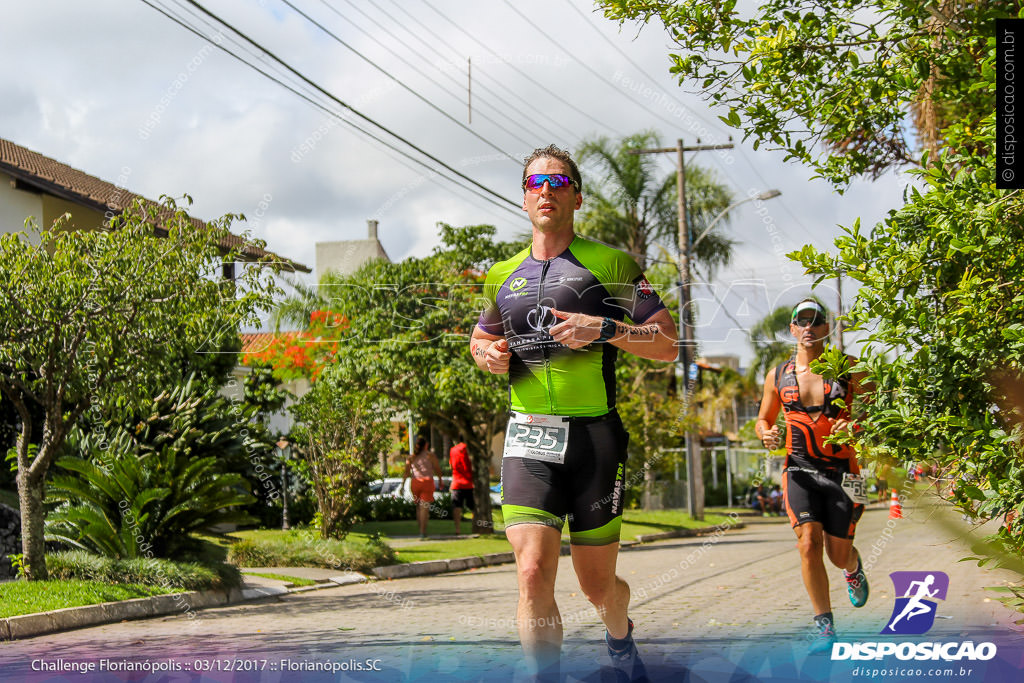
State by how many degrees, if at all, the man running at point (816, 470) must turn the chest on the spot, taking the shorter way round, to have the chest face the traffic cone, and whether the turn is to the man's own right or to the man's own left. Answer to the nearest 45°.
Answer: approximately 180°

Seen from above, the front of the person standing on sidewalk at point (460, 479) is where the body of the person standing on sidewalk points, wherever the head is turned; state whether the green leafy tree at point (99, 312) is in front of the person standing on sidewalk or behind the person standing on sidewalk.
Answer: behind

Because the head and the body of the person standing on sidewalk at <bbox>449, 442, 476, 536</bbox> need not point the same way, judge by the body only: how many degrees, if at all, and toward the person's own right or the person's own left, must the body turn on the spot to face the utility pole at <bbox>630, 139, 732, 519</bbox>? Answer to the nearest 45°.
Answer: approximately 45° to the person's own right

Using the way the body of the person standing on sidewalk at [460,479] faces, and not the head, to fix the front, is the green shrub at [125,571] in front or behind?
behind

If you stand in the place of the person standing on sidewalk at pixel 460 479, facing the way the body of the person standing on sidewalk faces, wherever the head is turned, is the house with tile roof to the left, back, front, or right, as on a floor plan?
left

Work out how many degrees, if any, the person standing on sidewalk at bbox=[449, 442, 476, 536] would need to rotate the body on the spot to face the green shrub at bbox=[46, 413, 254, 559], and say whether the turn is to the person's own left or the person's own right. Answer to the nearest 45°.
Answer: approximately 180°

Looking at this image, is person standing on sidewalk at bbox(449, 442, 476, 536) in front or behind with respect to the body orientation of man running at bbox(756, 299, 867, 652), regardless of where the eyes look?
behind

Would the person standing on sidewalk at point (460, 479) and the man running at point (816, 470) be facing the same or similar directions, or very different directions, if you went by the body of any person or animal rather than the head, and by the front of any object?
very different directions

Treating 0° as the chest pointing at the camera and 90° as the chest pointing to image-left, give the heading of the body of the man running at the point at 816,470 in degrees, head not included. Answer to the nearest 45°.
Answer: approximately 0°

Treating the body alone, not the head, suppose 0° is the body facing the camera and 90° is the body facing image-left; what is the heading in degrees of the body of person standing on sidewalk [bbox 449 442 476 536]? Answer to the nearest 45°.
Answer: approximately 180°
